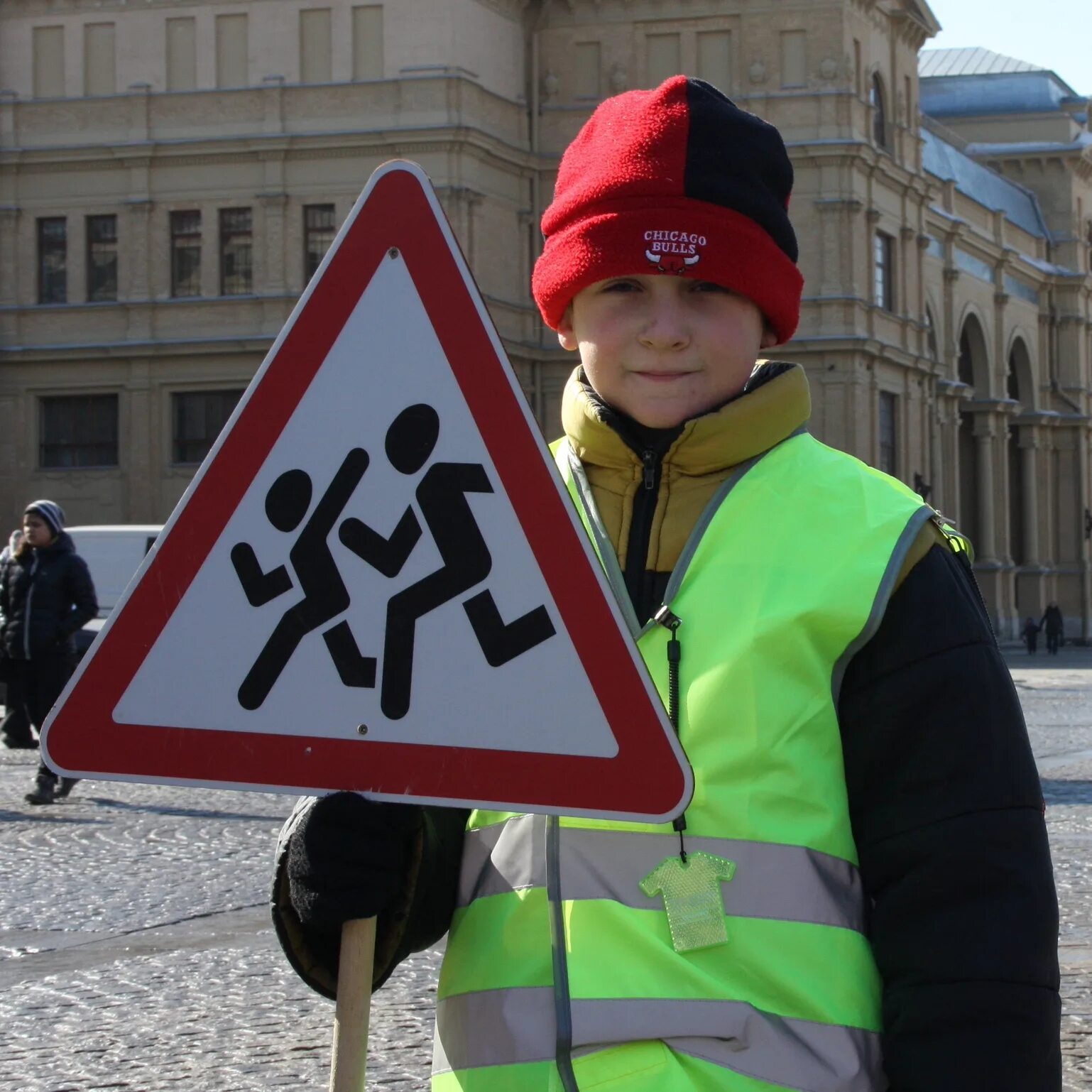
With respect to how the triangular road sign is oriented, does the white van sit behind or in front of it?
behind

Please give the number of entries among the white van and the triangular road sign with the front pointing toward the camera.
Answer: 1

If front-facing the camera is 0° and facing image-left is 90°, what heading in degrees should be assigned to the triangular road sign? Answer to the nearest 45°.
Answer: approximately 0°

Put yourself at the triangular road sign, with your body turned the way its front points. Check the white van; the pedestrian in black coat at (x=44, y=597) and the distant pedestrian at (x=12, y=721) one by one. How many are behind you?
3

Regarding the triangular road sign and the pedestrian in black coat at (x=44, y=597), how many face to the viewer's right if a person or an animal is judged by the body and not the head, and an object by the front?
0

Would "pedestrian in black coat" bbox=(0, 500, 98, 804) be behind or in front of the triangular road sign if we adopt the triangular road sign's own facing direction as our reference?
behind

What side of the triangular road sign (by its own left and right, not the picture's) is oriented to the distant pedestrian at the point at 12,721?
back
